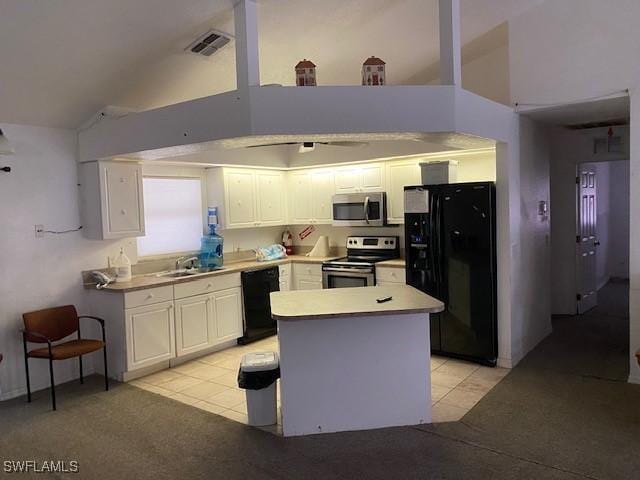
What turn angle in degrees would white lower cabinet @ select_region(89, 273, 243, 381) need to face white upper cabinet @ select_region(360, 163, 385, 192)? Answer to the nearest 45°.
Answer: approximately 45° to its left

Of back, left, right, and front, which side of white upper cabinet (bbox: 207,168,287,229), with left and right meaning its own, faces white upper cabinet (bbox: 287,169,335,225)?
left

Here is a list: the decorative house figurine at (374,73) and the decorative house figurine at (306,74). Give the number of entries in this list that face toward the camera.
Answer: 2

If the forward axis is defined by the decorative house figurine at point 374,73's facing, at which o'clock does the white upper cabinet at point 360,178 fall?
The white upper cabinet is roughly at 6 o'clock from the decorative house figurine.

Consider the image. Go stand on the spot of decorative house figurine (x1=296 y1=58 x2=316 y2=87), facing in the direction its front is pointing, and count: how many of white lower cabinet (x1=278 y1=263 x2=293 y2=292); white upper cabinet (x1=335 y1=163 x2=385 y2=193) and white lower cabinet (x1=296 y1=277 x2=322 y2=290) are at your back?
3

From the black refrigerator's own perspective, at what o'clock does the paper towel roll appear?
The paper towel roll is roughly at 3 o'clock from the black refrigerator.

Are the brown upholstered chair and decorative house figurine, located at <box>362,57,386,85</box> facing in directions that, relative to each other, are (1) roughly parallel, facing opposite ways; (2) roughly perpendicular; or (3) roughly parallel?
roughly perpendicular

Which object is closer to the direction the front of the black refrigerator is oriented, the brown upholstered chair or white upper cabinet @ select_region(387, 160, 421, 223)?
the brown upholstered chair

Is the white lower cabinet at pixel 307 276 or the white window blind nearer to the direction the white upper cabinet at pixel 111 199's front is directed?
the white lower cabinet

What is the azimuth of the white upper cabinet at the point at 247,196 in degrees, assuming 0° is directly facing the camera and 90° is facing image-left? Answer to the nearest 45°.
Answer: approximately 315°

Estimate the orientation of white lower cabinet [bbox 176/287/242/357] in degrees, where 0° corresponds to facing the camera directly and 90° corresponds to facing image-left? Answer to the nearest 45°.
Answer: approximately 315°
